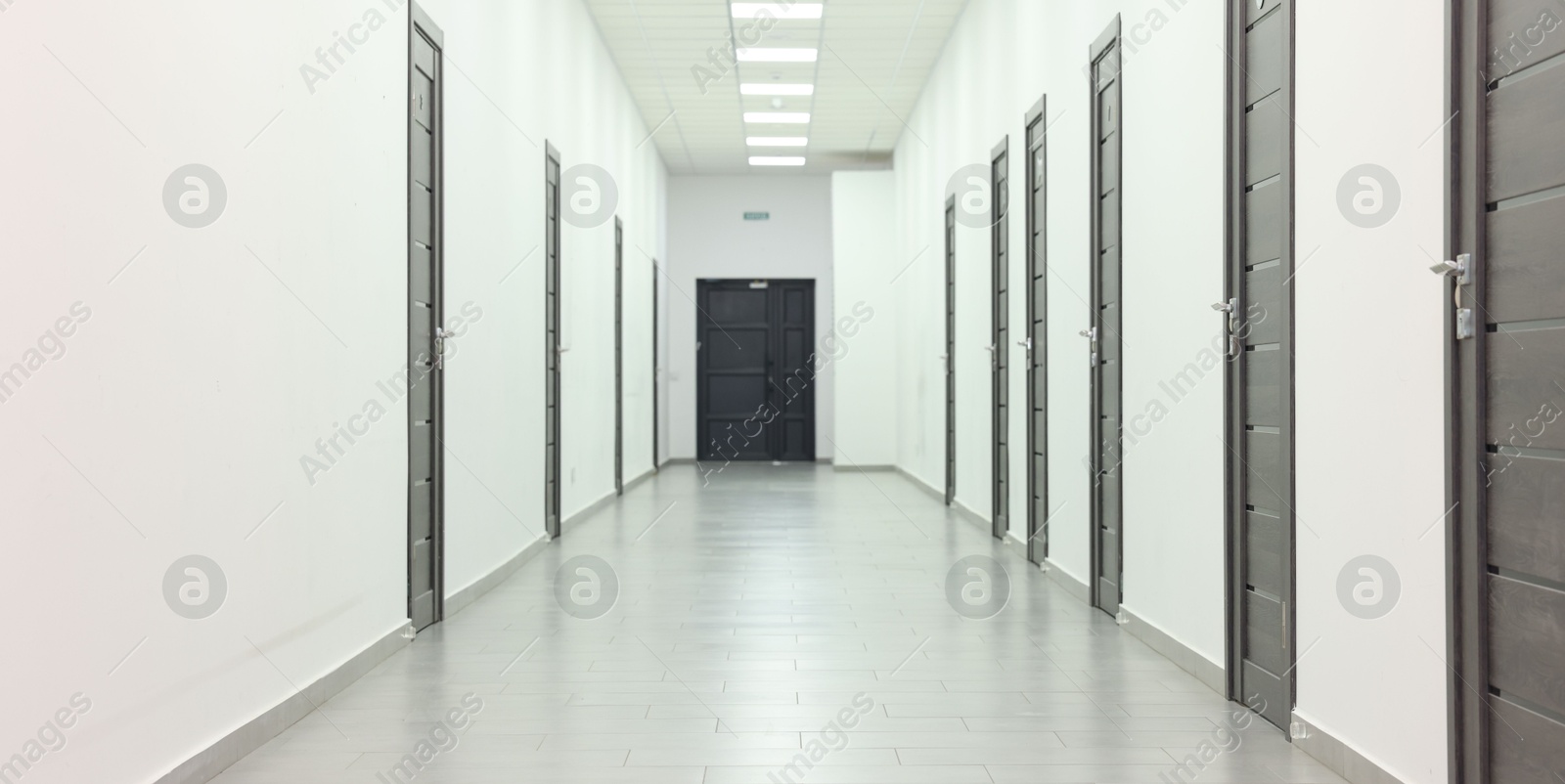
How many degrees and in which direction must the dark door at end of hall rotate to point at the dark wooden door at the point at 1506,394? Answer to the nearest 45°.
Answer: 0° — it already faces it

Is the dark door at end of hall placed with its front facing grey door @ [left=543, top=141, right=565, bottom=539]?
yes

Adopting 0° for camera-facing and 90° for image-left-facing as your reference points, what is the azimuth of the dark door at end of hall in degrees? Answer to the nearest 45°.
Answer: approximately 0°

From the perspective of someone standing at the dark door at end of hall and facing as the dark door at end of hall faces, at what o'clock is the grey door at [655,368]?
The grey door is roughly at 1 o'clock from the dark door at end of hall.

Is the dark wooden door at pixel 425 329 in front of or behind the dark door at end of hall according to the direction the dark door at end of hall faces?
in front

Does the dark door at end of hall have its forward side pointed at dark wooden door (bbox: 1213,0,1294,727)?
yes

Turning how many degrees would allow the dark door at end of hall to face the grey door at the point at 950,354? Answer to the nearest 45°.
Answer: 0° — it already faces it

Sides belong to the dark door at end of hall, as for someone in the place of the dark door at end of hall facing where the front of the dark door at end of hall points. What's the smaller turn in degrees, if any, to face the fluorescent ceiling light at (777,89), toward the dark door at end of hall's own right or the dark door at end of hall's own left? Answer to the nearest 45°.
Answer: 0° — it already faces it

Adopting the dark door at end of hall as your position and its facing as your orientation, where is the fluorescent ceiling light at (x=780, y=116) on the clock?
The fluorescent ceiling light is roughly at 12 o'clock from the dark door at end of hall.

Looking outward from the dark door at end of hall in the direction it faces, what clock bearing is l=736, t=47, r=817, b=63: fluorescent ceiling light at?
The fluorescent ceiling light is roughly at 12 o'clock from the dark door at end of hall.
